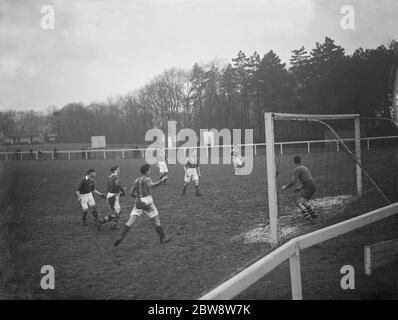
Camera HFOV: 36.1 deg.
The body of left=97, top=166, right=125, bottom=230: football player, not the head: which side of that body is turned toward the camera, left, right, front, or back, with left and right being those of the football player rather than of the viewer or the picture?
right

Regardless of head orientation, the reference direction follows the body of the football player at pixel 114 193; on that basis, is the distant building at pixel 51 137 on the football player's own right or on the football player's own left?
on the football player's own left

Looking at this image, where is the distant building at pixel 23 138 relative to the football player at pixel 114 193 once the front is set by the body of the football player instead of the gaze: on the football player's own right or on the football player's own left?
on the football player's own left

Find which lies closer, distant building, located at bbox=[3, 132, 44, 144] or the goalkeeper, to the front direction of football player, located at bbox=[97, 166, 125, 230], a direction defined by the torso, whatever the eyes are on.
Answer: the goalkeeper

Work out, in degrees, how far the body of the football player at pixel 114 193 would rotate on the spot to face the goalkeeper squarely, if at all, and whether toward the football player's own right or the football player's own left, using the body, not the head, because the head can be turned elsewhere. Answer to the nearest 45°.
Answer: approximately 45° to the football player's own right

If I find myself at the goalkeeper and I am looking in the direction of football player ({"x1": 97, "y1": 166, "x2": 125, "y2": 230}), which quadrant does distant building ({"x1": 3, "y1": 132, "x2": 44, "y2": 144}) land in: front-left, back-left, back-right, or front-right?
front-right

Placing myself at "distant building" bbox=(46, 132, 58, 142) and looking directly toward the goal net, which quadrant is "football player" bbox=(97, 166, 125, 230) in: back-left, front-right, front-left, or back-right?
front-right

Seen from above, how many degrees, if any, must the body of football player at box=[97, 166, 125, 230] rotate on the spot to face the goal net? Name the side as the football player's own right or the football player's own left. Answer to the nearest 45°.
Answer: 0° — they already face it
